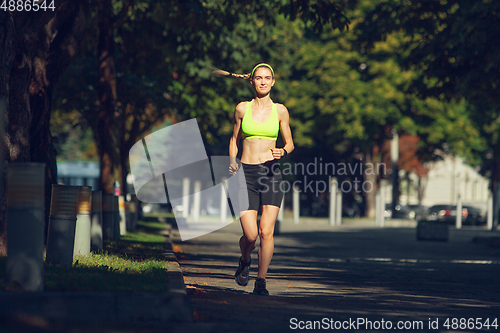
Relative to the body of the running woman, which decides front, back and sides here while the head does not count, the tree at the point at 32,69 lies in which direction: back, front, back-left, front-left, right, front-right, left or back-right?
back-right

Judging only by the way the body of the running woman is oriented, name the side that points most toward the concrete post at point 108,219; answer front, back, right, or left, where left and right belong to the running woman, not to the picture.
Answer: back

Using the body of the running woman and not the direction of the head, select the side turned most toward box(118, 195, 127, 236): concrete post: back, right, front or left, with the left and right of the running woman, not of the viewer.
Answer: back

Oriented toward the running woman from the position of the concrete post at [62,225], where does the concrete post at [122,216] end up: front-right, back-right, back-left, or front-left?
back-left

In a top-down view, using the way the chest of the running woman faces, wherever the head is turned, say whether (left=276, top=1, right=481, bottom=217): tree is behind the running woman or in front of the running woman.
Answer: behind

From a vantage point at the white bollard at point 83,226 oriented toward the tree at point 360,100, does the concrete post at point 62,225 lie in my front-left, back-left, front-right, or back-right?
back-right

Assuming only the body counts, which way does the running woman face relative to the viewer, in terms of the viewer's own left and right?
facing the viewer

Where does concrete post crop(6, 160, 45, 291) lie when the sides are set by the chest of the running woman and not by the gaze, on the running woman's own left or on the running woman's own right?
on the running woman's own right
